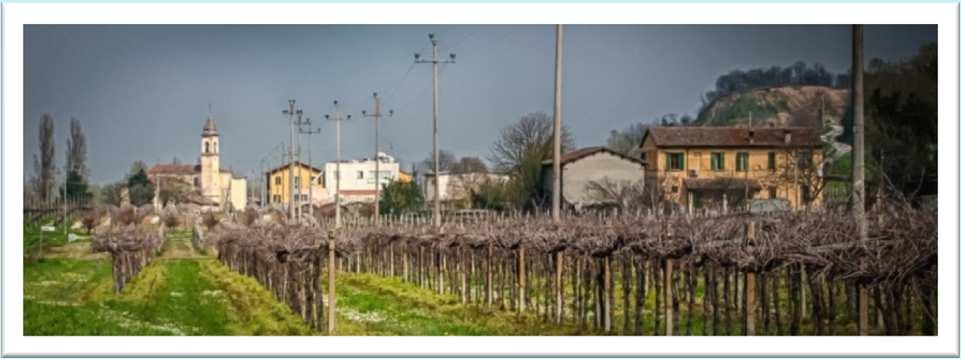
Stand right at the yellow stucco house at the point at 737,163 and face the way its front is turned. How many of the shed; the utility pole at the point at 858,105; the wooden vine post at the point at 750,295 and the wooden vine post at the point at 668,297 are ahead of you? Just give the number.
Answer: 3

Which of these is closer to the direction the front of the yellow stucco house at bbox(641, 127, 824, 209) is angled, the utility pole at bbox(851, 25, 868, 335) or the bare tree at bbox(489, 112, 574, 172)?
the utility pole

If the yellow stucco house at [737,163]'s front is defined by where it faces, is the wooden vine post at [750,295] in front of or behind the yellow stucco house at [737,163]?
in front

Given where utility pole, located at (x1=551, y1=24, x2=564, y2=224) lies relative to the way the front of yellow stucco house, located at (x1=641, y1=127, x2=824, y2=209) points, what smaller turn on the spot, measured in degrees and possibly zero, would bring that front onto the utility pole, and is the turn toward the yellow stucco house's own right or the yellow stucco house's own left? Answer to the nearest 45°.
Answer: approximately 45° to the yellow stucco house's own right

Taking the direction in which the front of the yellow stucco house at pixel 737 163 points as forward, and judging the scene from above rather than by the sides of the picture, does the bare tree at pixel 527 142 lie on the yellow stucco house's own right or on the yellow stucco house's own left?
on the yellow stucco house's own right

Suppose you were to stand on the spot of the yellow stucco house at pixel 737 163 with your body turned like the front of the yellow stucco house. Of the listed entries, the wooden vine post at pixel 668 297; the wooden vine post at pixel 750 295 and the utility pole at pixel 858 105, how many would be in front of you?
3

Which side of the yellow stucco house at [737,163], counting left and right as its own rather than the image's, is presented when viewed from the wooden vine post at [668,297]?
front

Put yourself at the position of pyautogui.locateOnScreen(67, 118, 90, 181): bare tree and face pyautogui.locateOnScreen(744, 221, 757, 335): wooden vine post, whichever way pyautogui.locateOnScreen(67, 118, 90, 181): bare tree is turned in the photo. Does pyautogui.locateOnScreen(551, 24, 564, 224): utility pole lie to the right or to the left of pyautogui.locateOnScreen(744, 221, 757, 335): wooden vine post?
left

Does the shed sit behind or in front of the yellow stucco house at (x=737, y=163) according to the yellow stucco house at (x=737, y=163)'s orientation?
behind

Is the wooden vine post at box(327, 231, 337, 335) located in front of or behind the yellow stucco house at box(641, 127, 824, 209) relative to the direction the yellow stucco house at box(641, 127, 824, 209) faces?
in front

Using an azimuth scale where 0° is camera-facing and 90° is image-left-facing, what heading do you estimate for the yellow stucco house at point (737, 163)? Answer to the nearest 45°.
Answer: approximately 0°
